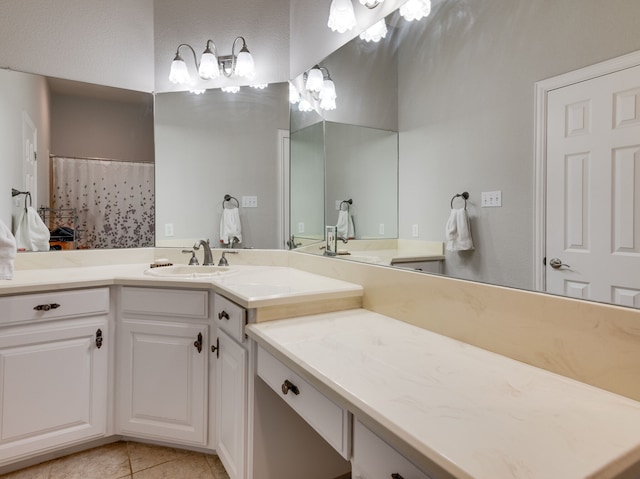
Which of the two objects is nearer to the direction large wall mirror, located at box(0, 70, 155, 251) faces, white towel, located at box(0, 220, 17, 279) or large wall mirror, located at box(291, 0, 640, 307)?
the large wall mirror

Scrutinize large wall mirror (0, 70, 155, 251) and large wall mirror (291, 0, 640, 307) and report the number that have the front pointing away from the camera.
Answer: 0

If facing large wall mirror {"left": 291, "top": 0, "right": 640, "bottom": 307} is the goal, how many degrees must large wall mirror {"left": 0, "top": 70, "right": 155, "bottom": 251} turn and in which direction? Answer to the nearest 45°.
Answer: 0° — it already faces it

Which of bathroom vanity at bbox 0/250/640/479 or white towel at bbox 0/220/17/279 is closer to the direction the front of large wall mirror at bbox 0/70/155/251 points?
the bathroom vanity

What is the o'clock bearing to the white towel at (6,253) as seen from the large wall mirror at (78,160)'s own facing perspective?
The white towel is roughly at 2 o'clock from the large wall mirror.

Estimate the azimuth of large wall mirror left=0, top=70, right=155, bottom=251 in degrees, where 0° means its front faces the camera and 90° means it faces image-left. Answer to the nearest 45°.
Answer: approximately 315°

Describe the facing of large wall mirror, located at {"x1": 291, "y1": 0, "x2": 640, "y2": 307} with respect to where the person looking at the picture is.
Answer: facing the viewer and to the left of the viewer
